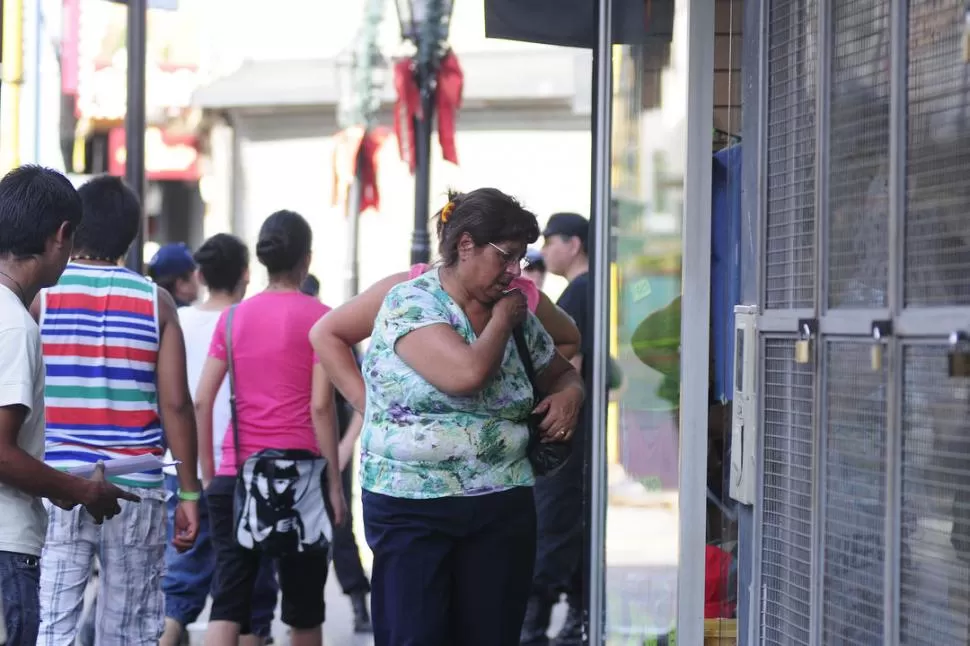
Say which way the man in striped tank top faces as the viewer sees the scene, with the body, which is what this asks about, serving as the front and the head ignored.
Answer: away from the camera

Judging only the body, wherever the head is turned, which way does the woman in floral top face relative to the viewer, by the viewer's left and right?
facing the viewer and to the right of the viewer

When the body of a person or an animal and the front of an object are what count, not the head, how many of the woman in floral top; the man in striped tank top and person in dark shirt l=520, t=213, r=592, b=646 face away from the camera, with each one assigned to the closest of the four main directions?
1

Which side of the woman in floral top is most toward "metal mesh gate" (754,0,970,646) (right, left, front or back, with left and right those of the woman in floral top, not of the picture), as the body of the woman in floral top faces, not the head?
front

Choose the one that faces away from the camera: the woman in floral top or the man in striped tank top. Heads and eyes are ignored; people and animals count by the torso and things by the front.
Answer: the man in striped tank top

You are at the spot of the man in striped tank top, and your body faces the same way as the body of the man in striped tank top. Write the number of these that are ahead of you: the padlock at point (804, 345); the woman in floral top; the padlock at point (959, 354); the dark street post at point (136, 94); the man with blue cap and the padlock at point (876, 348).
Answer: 2

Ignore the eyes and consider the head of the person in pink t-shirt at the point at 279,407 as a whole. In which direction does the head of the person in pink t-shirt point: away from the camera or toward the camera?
away from the camera

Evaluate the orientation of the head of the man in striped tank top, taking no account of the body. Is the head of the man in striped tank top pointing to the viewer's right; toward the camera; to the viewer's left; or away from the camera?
away from the camera

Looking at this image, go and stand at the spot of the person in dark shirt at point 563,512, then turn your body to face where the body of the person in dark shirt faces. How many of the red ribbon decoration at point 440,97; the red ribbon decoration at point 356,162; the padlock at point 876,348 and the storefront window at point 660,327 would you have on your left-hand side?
2

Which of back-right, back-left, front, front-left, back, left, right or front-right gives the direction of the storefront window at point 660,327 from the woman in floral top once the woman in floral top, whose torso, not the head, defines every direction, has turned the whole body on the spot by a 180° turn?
right

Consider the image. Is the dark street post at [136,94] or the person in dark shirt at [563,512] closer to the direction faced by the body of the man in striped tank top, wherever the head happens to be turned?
the dark street post
